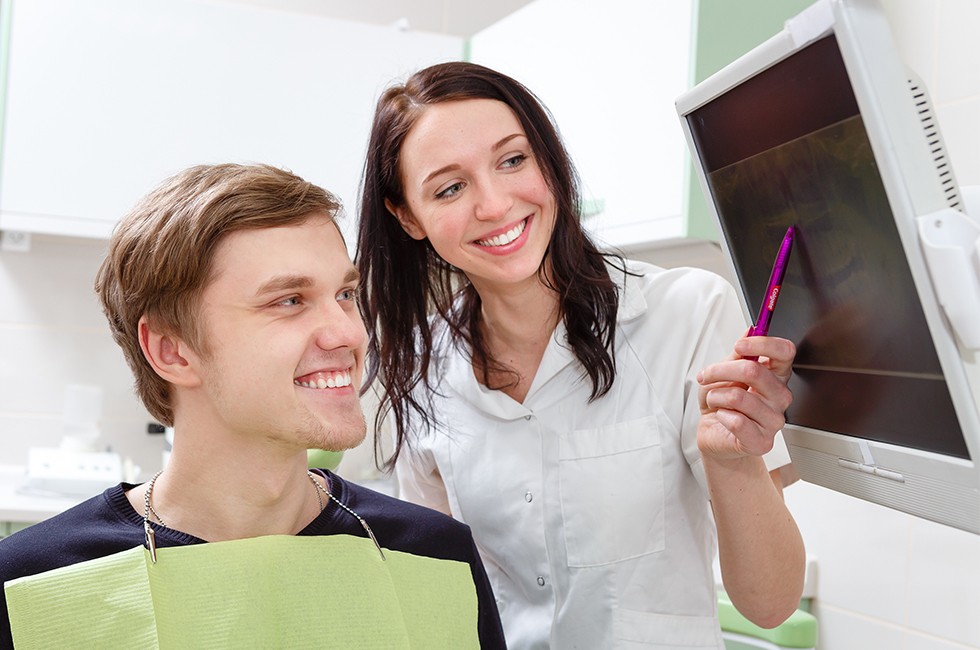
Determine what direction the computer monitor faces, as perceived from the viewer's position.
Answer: facing the viewer and to the left of the viewer

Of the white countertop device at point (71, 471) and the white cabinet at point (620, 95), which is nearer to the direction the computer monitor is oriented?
the white countertop device

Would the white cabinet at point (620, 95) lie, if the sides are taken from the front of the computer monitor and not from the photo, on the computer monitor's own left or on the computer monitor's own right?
on the computer monitor's own right

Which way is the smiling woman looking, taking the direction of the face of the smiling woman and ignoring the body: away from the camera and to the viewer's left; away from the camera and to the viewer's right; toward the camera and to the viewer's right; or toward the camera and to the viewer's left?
toward the camera and to the viewer's right

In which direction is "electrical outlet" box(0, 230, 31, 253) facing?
toward the camera

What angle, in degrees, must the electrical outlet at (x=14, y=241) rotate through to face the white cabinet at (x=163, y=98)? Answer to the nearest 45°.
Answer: approximately 45° to its left

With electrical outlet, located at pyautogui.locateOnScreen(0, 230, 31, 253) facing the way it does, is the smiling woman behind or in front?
in front

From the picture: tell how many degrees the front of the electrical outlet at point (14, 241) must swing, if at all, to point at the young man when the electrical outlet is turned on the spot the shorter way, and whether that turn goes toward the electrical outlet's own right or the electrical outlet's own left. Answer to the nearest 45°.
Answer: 0° — it already faces them

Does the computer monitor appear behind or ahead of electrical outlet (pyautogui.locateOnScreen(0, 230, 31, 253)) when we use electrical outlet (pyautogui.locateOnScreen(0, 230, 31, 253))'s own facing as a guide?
ahead
